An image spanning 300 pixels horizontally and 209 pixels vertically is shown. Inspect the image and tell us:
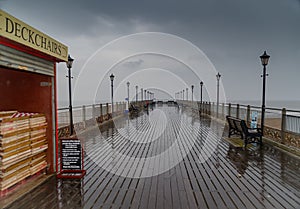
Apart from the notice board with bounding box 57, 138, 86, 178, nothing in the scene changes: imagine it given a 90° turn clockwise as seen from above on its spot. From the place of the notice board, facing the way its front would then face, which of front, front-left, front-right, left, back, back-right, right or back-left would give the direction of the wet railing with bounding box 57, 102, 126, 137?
right

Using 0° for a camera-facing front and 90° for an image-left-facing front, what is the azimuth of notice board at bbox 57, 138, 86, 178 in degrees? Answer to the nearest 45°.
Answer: approximately 0°
